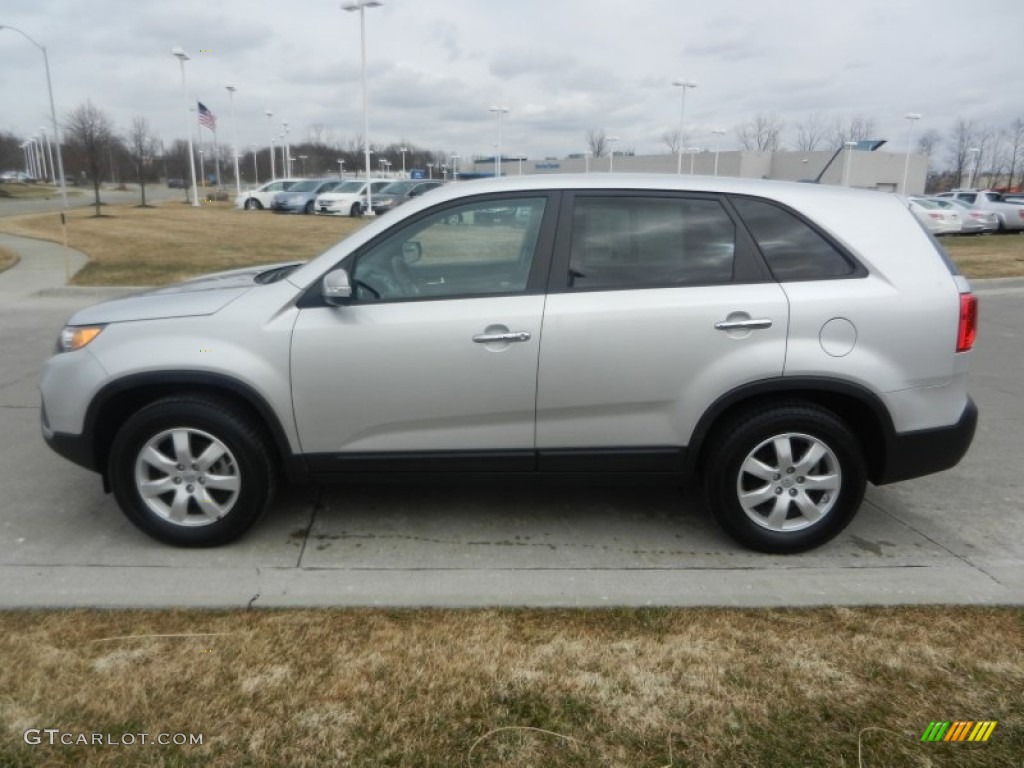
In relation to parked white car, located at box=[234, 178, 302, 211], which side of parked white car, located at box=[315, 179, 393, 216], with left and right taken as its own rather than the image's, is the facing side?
right

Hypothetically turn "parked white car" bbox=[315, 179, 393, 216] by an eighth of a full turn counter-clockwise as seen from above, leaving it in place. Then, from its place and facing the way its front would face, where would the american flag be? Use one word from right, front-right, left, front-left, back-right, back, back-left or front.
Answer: back-right

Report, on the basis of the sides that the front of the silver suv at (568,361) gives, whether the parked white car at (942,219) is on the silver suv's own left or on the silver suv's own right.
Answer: on the silver suv's own right

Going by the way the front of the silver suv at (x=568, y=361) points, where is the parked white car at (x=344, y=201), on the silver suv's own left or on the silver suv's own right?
on the silver suv's own right

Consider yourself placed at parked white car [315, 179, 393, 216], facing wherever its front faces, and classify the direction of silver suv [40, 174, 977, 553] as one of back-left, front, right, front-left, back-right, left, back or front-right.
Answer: front-left

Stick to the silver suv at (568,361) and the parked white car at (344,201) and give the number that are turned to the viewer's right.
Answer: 0

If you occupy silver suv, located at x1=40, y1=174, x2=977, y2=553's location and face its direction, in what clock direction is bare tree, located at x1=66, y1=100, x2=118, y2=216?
The bare tree is roughly at 2 o'clock from the silver suv.

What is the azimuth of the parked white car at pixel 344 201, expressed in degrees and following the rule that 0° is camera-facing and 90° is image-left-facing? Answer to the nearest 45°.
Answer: approximately 45°

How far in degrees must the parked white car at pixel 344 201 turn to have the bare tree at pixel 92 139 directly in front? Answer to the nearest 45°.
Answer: approximately 90° to its right

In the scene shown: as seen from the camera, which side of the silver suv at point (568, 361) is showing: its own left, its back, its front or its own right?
left
